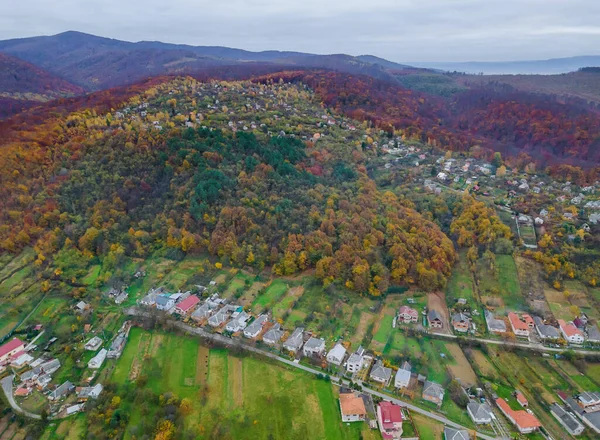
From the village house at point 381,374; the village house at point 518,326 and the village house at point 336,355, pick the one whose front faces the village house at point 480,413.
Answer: the village house at point 518,326

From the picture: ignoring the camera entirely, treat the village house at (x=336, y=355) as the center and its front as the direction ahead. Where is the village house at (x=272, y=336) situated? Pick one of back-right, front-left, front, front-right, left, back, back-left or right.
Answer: front-right

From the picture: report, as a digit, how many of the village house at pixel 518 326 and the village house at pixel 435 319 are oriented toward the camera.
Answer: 2

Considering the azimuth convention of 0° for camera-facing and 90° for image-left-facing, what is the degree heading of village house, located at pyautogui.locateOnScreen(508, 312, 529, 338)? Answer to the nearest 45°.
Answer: approximately 0°

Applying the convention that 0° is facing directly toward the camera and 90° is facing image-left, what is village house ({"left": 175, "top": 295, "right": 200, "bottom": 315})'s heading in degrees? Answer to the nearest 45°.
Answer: approximately 45°

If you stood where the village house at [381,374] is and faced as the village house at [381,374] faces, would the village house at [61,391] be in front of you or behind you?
in front

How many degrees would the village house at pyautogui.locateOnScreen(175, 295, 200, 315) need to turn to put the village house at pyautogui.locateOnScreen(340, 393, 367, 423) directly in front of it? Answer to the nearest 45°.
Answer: approximately 90° to its left

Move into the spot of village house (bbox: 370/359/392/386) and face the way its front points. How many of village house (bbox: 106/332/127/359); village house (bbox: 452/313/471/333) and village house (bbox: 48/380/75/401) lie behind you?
1

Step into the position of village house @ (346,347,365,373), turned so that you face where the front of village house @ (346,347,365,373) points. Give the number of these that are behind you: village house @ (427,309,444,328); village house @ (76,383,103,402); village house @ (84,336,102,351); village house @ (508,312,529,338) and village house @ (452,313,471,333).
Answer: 3

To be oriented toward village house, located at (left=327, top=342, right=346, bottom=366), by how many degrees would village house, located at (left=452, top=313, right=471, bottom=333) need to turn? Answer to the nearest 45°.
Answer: approximately 45° to its right

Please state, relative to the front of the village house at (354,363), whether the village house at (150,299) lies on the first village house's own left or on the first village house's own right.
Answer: on the first village house's own right

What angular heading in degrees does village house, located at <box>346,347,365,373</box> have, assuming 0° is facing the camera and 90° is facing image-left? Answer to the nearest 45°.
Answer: approximately 45°
